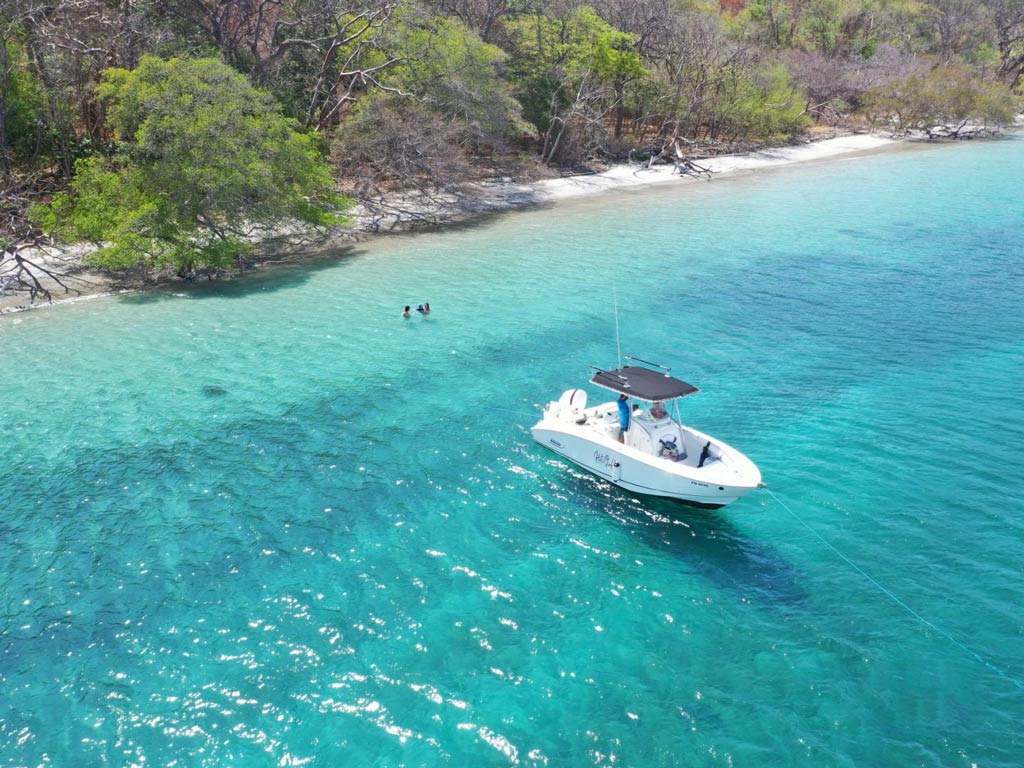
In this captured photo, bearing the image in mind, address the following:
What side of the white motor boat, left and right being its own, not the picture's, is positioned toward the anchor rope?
front

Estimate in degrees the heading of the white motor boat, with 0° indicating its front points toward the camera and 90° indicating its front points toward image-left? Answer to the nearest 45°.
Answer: approximately 315°
